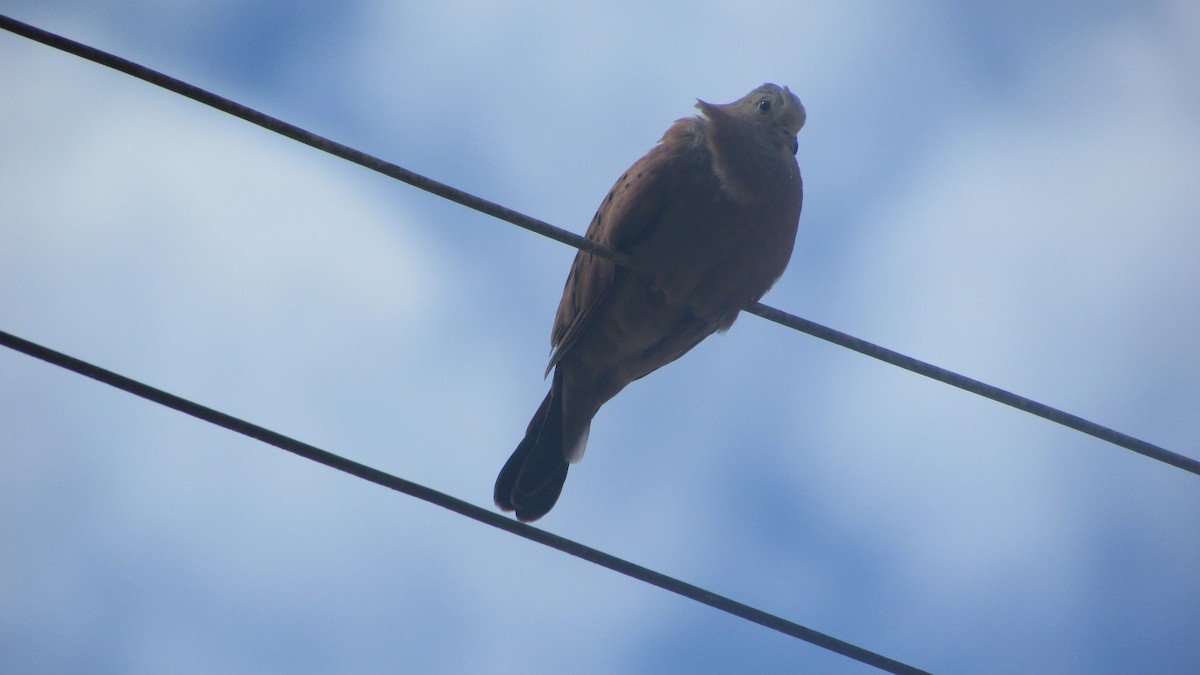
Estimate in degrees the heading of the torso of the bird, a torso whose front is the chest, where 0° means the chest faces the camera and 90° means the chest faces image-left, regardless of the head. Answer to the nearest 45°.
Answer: approximately 315°
